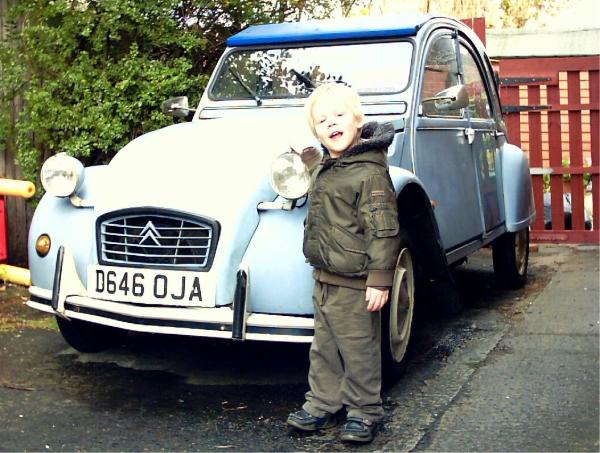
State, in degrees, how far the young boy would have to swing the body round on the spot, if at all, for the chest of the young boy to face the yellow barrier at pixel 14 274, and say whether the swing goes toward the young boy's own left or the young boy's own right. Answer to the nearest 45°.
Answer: approximately 90° to the young boy's own right

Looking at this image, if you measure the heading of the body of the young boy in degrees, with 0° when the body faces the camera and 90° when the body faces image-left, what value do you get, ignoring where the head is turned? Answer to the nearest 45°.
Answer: approximately 45°

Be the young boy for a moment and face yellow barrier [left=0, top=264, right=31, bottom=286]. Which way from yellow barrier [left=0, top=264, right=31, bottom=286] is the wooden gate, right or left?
right

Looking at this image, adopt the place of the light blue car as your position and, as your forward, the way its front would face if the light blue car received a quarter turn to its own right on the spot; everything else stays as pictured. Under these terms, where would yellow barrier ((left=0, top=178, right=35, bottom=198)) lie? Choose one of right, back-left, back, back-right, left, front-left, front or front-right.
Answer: front

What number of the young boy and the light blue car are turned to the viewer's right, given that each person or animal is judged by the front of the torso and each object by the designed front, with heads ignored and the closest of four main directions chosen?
0

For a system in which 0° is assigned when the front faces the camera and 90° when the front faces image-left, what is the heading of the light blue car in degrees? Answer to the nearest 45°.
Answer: approximately 45°

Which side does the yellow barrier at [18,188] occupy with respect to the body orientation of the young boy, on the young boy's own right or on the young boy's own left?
on the young boy's own right
